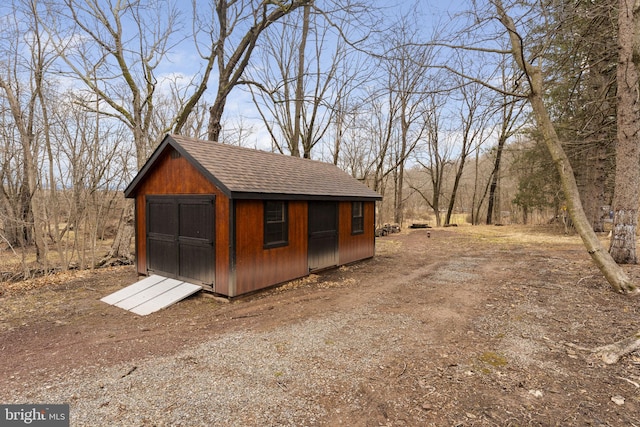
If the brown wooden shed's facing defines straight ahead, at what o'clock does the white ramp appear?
The white ramp is roughly at 1 o'clock from the brown wooden shed.

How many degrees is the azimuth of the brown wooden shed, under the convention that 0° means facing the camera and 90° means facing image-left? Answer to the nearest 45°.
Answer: approximately 45°
